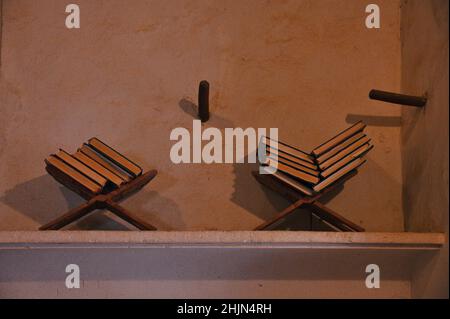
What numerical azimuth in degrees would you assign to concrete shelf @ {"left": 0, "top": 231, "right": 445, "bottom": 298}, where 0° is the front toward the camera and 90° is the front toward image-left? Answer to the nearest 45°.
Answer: approximately 0°
